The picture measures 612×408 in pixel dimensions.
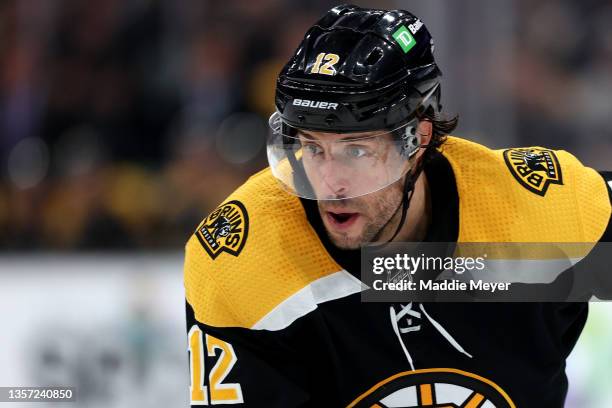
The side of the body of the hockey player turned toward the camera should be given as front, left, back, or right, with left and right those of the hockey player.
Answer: front

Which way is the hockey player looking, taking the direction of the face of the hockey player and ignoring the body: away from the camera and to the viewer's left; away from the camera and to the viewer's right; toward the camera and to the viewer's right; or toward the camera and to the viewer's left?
toward the camera and to the viewer's left
